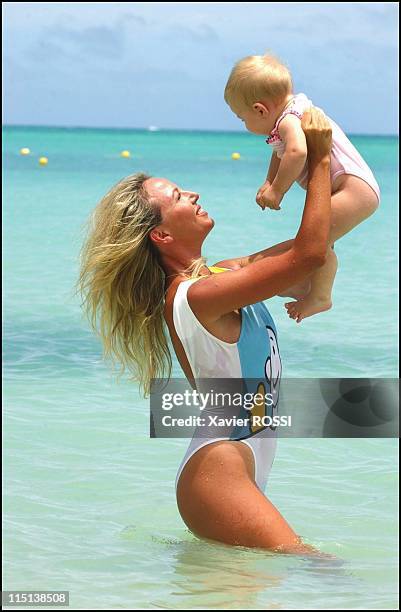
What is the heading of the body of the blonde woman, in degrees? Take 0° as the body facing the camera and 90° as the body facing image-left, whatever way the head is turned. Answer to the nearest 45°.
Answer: approximately 270°

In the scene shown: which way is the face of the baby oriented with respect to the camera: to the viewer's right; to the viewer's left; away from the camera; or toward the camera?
to the viewer's left

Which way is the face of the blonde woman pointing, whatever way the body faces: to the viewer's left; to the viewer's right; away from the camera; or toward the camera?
to the viewer's right
